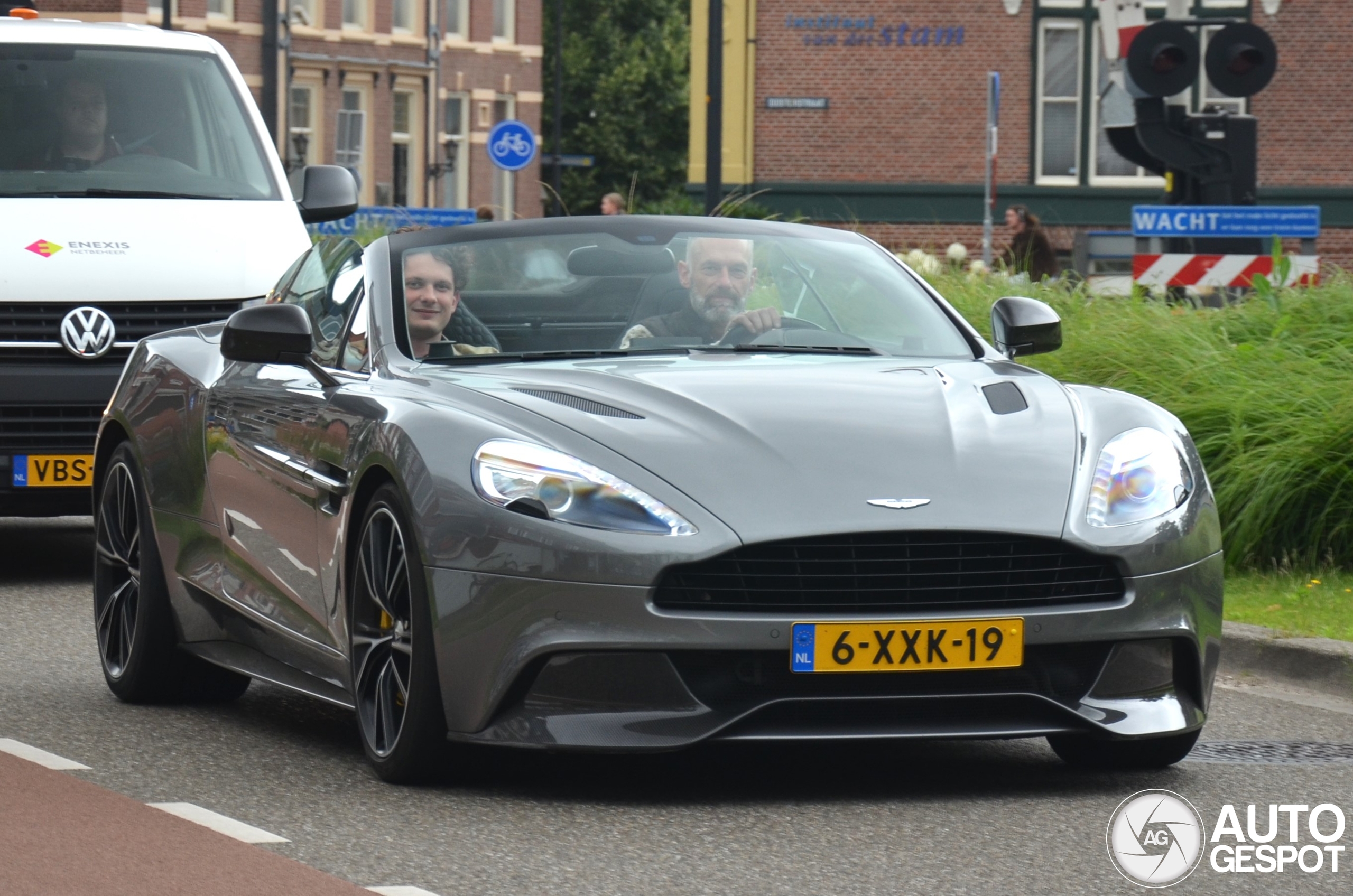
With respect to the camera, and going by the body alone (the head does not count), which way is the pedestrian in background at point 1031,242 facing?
to the viewer's left

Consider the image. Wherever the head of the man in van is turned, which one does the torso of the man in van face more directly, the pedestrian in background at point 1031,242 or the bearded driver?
the bearded driver

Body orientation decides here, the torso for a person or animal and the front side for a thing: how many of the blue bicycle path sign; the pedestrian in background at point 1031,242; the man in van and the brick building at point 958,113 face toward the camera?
3

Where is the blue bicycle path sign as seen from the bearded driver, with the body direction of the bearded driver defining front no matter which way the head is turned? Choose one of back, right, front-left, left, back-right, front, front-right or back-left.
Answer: back

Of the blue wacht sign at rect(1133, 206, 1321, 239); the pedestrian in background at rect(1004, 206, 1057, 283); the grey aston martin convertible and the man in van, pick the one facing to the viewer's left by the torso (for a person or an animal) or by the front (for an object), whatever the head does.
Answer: the pedestrian in background

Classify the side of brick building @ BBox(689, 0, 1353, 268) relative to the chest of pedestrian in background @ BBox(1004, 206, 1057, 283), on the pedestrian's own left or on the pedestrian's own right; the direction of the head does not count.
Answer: on the pedestrian's own right

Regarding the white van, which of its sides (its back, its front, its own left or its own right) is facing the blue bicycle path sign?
back

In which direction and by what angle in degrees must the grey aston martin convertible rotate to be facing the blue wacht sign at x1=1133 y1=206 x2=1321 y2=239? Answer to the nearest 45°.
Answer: approximately 135° to its left
